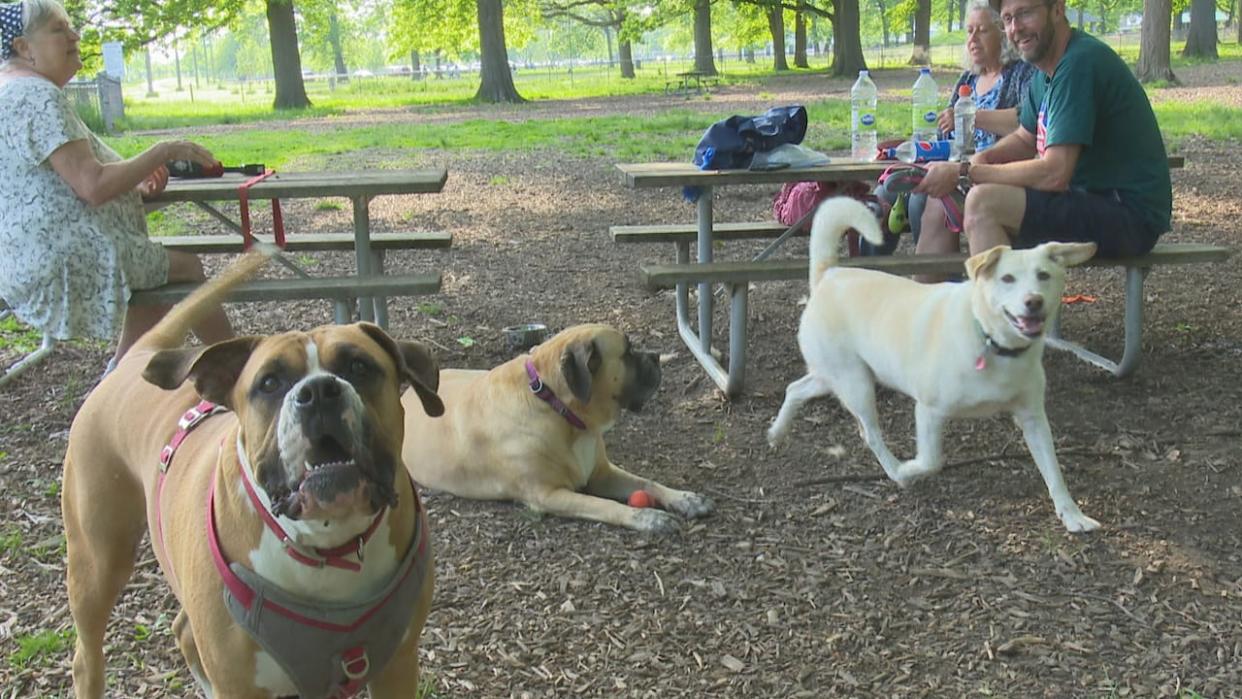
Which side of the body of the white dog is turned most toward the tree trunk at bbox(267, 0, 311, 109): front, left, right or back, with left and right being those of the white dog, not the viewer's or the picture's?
back

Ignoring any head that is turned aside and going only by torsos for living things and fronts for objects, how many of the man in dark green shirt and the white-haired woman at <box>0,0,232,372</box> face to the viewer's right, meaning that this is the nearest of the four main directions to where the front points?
1

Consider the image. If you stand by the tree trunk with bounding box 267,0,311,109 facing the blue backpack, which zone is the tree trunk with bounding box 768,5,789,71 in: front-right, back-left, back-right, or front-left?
back-left

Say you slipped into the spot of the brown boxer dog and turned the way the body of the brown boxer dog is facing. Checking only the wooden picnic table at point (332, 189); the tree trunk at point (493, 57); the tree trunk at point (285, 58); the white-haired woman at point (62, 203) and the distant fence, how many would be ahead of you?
0

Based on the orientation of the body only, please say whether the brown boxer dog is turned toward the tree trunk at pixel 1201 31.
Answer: no

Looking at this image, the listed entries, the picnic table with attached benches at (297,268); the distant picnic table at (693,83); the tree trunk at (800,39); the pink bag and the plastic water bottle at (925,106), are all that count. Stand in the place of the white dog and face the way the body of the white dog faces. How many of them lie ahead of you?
0

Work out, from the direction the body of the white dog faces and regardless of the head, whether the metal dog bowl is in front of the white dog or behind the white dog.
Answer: behind

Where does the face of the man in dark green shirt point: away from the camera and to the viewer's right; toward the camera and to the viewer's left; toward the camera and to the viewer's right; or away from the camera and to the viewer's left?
toward the camera and to the viewer's left

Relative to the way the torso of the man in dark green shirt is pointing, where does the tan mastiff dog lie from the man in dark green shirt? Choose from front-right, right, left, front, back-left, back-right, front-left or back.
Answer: front-left

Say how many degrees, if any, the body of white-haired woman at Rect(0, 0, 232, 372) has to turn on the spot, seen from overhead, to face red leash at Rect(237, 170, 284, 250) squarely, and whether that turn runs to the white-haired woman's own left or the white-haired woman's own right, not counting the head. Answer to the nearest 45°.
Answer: approximately 45° to the white-haired woman's own left

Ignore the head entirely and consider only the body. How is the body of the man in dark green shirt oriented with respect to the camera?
to the viewer's left

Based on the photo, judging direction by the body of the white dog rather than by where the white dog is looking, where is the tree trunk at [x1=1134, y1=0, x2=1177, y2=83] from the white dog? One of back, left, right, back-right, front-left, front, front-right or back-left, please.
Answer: back-left

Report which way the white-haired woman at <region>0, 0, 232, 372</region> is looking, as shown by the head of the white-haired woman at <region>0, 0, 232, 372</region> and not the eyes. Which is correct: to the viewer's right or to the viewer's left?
to the viewer's right

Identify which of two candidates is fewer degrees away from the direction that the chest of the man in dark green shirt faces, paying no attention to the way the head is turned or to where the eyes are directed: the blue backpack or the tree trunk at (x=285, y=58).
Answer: the blue backpack

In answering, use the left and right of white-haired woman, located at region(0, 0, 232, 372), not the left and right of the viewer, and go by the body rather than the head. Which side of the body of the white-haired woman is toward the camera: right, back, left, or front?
right

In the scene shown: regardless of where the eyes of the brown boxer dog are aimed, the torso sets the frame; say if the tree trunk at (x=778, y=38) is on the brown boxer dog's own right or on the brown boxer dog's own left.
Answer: on the brown boxer dog's own left
